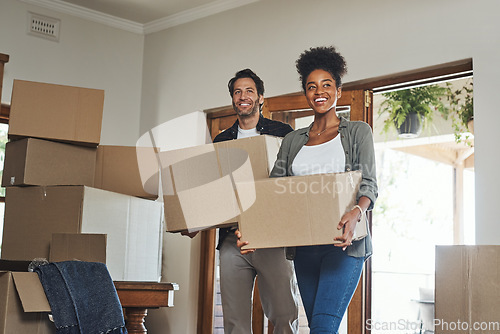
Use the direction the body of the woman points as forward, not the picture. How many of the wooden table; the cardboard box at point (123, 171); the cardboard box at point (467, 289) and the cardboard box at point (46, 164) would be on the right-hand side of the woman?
3

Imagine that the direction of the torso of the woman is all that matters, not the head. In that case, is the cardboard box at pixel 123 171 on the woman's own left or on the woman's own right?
on the woman's own right

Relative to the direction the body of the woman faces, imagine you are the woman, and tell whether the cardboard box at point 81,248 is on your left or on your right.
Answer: on your right

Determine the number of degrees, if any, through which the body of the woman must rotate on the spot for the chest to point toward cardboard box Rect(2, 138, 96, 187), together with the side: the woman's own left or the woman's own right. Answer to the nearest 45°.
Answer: approximately 90° to the woman's own right

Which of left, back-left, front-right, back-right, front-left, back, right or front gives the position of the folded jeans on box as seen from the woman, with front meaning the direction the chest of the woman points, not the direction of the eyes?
front-right

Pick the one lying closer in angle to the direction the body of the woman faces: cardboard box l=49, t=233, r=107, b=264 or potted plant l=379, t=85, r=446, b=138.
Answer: the cardboard box

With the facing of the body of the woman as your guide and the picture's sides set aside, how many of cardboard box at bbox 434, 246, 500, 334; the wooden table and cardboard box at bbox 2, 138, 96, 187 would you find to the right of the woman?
2

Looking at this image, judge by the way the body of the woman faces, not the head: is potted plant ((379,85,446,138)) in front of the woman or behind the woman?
behind

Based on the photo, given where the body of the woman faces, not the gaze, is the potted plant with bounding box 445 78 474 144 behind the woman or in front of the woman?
behind

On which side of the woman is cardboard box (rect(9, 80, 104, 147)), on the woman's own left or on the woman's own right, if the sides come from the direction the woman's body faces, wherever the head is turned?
on the woman's own right

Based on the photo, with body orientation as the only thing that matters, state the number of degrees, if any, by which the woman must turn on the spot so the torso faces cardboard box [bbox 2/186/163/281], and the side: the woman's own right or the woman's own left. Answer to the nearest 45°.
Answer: approximately 90° to the woman's own right
